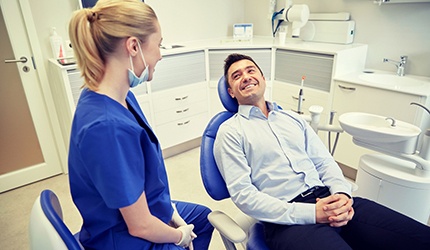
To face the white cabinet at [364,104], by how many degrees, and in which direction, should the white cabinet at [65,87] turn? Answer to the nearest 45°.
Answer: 0° — it already faces it

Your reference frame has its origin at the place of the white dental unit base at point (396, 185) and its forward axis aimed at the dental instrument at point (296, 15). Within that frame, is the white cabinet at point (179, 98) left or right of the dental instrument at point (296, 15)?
left

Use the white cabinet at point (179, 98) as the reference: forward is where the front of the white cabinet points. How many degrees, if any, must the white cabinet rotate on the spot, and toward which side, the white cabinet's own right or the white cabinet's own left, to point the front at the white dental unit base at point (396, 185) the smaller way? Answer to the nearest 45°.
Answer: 0° — it already faces it

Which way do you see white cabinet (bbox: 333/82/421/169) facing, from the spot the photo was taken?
facing the viewer and to the left of the viewer

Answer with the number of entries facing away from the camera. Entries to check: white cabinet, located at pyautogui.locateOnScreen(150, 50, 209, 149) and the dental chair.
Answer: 0

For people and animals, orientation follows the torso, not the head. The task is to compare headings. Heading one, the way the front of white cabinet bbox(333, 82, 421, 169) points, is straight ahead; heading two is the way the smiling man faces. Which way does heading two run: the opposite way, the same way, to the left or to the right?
to the left

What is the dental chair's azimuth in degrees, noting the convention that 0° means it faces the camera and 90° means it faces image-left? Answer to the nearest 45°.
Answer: approximately 315°

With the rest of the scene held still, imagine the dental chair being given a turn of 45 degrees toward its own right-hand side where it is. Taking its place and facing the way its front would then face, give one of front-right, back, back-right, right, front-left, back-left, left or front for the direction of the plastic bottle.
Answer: back-right

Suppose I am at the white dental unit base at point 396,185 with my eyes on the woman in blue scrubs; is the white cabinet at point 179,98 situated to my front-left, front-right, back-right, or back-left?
front-right

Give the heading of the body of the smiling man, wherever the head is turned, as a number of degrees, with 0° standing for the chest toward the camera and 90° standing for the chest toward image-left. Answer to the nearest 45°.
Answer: approximately 315°

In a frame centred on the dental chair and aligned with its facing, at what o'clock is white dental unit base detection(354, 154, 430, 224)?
The white dental unit base is roughly at 10 o'clock from the dental chair.

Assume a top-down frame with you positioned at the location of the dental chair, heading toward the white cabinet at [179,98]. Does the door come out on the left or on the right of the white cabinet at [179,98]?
left

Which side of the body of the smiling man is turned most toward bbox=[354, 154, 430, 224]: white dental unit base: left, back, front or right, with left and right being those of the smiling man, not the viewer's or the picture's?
left

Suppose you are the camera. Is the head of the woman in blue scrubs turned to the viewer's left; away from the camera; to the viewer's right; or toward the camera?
to the viewer's right

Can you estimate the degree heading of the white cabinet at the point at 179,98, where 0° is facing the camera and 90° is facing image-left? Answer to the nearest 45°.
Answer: approximately 315°
